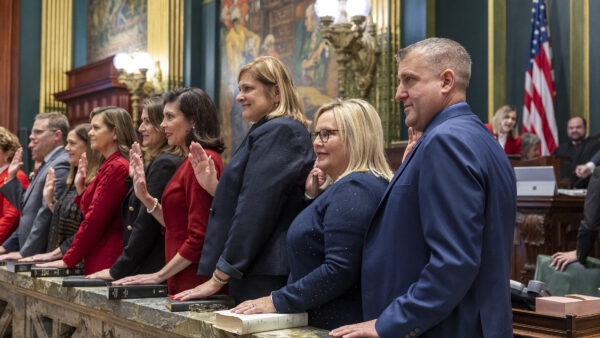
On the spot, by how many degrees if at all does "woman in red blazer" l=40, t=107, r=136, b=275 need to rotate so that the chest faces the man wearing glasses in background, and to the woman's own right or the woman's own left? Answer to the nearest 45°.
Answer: approximately 90° to the woman's own right

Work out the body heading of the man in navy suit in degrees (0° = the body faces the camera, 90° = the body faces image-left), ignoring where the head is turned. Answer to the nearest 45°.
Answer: approximately 90°

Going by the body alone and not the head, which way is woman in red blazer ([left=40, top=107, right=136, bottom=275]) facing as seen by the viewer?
to the viewer's left

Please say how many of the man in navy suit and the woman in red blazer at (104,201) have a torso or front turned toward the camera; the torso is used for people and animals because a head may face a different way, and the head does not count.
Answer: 0

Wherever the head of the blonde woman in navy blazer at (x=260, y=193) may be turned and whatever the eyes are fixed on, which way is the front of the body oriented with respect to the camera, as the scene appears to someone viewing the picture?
to the viewer's left

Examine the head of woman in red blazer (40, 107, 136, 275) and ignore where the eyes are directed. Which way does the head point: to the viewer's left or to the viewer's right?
to the viewer's left

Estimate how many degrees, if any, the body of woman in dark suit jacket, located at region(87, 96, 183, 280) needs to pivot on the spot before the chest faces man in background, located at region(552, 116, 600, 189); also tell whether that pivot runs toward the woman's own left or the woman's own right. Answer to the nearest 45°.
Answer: approximately 135° to the woman's own right

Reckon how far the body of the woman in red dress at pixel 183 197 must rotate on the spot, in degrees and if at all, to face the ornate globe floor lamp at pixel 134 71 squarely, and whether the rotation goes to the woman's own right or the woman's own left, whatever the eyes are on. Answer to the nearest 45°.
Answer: approximately 90° to the woman's own right

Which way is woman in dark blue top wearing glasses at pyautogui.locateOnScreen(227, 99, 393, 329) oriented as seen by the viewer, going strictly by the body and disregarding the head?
to the viewer's left

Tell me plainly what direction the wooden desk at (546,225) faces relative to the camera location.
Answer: facing the viewer and to the left of the viewer

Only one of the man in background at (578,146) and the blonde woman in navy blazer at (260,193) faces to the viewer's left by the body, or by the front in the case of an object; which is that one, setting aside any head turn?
the blonde woman in navy blazer

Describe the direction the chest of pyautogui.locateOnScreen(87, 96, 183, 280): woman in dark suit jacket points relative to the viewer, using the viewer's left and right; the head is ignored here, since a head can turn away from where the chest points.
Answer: facing to the left of the viewer

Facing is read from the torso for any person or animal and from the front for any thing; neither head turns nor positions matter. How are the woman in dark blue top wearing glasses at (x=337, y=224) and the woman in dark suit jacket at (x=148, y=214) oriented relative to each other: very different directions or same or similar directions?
same or similar directions

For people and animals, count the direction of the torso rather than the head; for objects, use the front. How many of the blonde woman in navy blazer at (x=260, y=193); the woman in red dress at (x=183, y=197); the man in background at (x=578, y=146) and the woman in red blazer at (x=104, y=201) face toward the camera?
1

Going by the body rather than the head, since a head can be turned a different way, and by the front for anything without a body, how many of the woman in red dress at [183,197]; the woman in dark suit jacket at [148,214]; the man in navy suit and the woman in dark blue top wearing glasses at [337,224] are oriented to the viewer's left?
4
